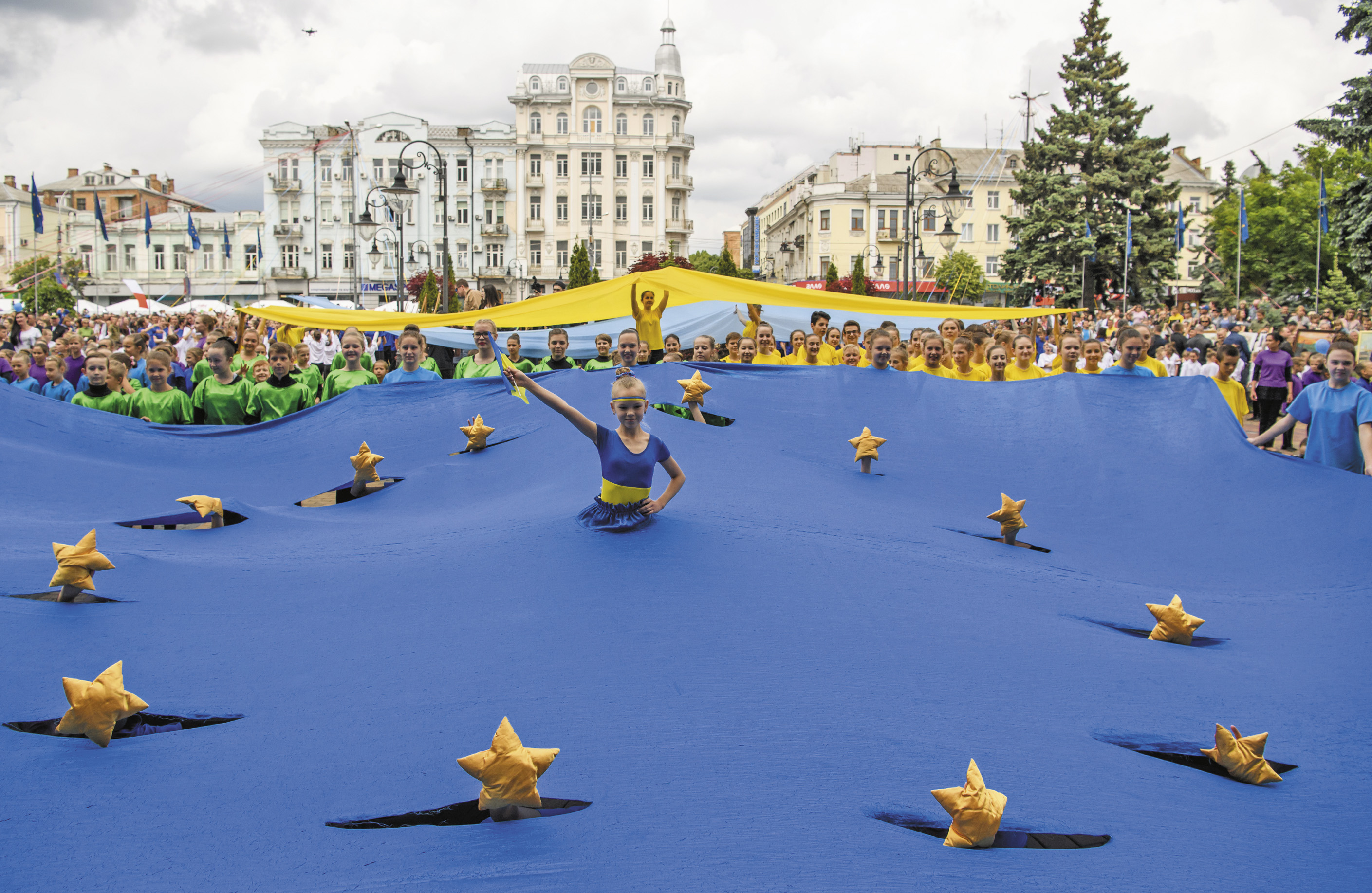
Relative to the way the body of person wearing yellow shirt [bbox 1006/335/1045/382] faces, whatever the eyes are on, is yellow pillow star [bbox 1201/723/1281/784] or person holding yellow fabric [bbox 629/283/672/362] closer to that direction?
the yellow pillow star

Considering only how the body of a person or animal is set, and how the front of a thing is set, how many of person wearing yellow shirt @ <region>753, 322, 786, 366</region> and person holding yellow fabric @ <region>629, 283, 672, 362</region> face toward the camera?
2

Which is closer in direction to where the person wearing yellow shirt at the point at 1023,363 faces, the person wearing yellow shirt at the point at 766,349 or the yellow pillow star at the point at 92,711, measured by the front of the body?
the yellow pillow star

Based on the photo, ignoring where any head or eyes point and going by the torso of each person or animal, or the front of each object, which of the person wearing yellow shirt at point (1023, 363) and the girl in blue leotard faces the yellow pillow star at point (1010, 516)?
the person wearing yellow shirt

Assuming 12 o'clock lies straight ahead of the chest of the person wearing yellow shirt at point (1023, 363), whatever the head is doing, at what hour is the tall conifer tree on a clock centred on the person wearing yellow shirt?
The tall conifer tree is roughly at 6 o'clock from the person wearing yellow shirt.

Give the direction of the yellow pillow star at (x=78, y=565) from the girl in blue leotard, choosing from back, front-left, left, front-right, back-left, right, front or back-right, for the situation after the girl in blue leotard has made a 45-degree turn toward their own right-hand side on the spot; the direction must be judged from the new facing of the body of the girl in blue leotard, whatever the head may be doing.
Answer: front-right

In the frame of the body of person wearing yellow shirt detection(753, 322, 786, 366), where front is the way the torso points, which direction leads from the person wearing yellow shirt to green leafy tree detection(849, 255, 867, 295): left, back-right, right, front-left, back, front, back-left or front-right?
back

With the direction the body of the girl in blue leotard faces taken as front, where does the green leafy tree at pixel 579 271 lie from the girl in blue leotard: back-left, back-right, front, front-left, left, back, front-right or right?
back

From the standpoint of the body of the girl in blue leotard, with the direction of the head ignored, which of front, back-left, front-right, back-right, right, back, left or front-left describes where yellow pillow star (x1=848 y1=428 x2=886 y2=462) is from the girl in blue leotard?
back-left

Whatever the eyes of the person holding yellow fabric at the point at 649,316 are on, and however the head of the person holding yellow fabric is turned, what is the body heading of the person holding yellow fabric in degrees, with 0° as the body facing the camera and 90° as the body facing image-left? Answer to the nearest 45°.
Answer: approximately 0°

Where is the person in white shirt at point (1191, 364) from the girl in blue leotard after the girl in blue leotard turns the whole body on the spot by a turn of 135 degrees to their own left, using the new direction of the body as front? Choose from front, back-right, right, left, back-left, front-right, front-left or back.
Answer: front
